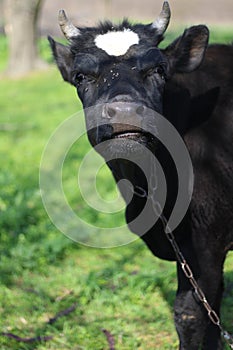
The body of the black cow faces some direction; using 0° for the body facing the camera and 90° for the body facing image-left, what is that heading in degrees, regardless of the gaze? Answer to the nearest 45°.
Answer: approximately 45°

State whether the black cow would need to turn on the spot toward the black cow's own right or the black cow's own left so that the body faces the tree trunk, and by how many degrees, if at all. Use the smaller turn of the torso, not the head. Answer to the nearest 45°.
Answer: approximately 135° to the black cow's own right
